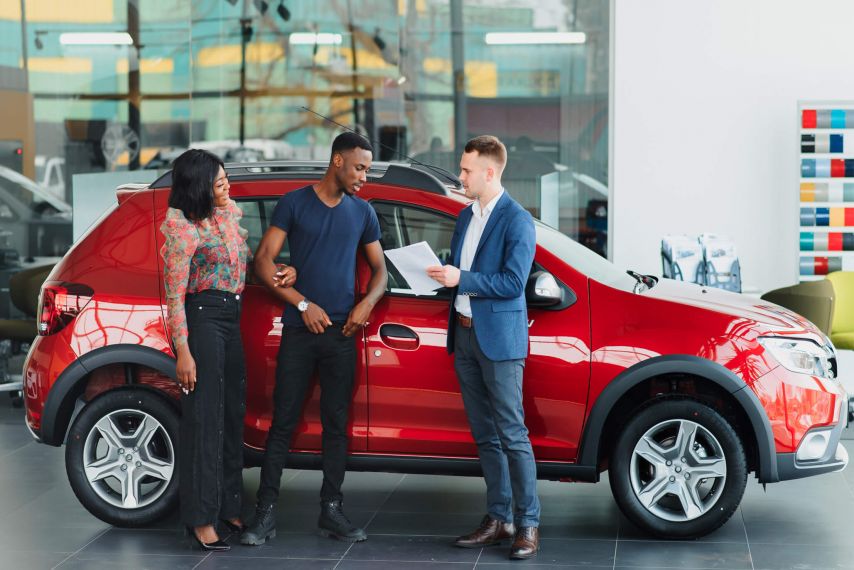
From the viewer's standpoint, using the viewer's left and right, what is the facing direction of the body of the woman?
facing the viewer and to the right of the viewer

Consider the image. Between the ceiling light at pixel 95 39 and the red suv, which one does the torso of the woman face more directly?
the red suv

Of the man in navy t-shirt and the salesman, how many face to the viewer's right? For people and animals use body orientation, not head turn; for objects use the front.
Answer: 0

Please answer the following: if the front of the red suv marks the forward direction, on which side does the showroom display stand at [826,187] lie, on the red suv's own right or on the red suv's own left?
on the red suv's own left

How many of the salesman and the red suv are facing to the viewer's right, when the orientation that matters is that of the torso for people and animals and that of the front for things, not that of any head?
1

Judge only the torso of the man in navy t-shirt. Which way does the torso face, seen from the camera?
toward the camera

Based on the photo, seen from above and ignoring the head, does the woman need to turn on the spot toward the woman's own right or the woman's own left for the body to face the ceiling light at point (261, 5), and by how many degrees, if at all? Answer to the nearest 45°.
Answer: approximately 135° to the woman's own left

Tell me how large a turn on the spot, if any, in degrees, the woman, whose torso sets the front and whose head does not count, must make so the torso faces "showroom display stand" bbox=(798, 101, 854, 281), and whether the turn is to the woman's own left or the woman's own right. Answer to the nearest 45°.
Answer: approximately 90° to the woman's own left

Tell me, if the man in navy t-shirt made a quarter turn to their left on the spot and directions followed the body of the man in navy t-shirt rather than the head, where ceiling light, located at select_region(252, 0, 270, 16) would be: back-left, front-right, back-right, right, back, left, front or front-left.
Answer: left

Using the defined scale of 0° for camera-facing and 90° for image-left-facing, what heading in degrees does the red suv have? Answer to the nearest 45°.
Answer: approximately 270°

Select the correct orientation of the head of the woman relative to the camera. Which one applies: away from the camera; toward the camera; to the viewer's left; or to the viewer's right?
to the viewer's right
